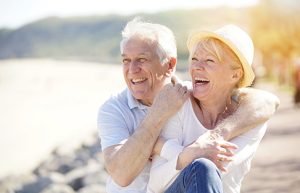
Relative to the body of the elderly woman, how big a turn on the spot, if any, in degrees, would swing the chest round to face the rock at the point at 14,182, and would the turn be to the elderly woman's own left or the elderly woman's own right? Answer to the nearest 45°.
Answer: approximately 90° to the elderly woman's own right

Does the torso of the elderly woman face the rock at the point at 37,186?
no

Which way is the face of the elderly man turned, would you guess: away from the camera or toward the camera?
toward the camera

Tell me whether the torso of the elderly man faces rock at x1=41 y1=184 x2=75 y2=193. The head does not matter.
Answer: no

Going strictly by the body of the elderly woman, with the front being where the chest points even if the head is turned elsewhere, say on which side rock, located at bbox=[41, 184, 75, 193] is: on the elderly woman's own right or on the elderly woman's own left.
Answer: on the elderly woman's own right

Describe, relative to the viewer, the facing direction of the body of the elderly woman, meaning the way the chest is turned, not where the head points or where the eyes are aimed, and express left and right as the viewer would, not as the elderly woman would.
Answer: facing the viewer and to the left of the viewer

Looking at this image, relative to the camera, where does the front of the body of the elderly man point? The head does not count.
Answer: toward the camera

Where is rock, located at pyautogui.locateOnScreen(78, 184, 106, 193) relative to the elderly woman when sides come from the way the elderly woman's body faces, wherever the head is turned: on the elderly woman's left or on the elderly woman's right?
on the elderly woman's right
